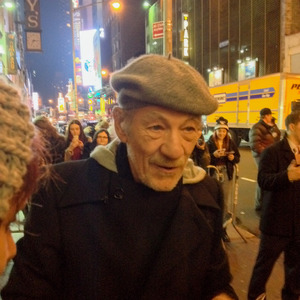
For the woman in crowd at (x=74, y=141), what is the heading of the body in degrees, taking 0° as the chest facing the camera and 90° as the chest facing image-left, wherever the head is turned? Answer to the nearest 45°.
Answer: approximately 0°

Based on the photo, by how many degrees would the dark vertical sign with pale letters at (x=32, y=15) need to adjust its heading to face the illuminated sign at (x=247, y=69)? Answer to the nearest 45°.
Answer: approximately 90° to its left

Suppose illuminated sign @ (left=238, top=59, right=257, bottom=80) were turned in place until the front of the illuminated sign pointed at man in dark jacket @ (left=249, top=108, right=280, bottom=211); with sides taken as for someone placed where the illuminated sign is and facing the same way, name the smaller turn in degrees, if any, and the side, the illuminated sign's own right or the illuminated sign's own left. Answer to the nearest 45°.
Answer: approximately 45° to the illuminated sign's own left

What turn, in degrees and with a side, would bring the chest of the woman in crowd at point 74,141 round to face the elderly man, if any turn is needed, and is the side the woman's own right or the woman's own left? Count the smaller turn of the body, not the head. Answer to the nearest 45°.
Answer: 0° — they already face them
